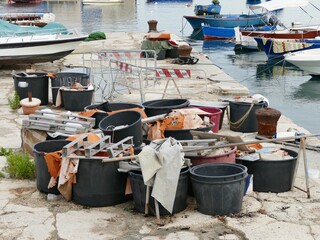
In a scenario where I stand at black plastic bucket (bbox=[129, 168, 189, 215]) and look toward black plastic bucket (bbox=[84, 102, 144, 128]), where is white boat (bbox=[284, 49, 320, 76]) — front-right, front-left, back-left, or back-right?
front-right

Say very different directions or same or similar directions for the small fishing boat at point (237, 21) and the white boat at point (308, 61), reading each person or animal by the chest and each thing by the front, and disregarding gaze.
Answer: same or similar directions

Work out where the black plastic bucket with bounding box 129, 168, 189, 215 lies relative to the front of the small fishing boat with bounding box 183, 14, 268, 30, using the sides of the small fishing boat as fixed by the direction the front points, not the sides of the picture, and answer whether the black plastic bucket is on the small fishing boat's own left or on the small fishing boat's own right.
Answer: on the small fishing boat's own left

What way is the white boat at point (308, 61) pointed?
to the viewer's left

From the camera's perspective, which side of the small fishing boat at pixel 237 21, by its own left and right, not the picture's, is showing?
left

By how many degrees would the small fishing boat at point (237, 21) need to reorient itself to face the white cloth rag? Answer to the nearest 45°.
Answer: approximately 90° to its left

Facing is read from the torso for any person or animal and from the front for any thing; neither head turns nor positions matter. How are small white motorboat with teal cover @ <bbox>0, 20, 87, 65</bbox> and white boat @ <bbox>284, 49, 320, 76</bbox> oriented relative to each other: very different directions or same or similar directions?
very different directions

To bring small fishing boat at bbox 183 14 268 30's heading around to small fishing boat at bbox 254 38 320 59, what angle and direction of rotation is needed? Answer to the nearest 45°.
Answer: approximately 90° to its left

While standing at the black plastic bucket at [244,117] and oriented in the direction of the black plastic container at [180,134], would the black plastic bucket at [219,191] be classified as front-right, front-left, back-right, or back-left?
front-left

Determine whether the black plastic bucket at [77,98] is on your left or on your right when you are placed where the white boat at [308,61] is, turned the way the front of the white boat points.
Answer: on your left

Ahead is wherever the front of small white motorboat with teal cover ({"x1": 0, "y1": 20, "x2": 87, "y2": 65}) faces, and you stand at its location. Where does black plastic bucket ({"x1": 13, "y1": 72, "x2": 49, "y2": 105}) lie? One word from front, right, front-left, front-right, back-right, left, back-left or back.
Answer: right

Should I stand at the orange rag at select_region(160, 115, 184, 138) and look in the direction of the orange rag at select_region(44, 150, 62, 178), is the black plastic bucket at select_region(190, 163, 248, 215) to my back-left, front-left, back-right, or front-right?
front-left
